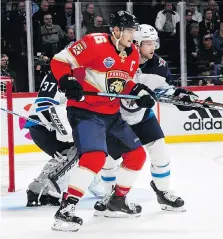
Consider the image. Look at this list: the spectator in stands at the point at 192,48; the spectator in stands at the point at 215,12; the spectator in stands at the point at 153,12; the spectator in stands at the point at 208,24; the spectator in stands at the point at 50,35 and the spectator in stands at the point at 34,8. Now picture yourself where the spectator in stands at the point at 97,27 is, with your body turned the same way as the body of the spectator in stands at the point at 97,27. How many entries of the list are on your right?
2

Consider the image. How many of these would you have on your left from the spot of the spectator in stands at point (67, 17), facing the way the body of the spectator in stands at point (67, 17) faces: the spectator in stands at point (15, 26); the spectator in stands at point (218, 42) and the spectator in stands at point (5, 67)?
1

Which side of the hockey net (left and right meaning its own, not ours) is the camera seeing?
right

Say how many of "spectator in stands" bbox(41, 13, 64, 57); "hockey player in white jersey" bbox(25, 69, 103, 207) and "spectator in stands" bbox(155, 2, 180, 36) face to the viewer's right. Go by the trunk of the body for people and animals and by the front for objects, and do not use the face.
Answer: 1

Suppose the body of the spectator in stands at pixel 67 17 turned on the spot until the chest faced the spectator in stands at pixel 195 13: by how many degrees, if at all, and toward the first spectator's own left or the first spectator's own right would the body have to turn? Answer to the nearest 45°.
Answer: approximately 90° to the first spectator's own left

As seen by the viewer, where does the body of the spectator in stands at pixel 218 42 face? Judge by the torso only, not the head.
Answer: toward the camera

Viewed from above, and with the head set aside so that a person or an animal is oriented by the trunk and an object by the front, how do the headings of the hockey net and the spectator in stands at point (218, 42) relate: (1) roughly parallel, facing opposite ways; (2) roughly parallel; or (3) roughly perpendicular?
roughly perpendicular

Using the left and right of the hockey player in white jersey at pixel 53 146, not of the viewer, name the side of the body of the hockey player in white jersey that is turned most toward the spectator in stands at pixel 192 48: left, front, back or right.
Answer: left

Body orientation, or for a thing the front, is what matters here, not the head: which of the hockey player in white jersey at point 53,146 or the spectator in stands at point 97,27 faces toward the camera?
the spectator in stands

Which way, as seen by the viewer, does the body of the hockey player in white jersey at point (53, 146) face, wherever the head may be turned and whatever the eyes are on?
to the viewer's right

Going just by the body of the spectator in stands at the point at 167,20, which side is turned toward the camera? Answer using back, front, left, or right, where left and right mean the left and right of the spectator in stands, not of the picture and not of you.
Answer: front
